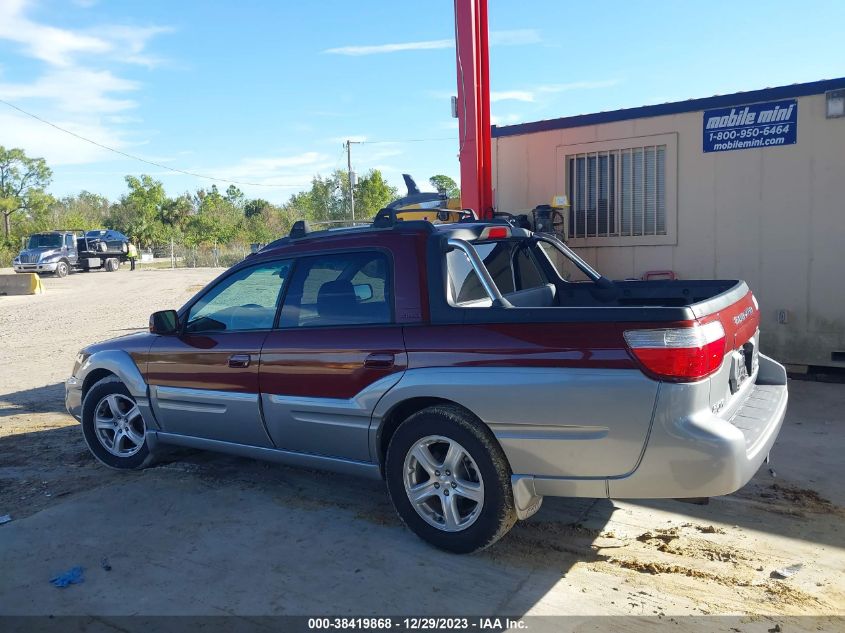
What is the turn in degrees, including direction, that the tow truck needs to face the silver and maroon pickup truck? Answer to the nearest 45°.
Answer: approximately 45° to its left

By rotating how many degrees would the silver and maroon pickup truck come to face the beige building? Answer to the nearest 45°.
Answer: approximately 90° to its right

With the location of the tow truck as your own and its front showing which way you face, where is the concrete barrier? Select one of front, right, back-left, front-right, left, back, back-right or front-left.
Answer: front-left

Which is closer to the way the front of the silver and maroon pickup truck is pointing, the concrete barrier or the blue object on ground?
the concrete barrier

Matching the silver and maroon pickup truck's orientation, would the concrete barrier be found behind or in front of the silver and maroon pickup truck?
in front

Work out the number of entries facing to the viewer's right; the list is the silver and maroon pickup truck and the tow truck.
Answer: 0

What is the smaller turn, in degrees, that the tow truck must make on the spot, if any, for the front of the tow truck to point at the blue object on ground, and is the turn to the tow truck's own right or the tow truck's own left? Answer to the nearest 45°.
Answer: approximately 45° to the tow truck's own left

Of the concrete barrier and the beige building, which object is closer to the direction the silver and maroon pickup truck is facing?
the concrete barrier

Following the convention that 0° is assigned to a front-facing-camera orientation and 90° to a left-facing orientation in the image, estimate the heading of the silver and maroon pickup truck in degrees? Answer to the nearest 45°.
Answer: approximately 135°

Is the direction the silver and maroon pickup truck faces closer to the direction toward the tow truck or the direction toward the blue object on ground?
the tow truck

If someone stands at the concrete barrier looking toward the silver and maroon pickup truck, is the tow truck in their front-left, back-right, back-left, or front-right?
back-left

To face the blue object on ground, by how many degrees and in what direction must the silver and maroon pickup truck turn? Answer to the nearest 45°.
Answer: approximately 45° to its left
